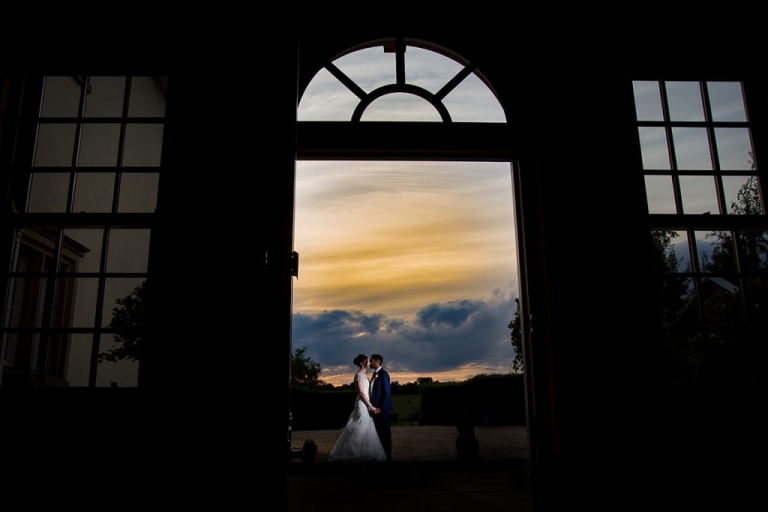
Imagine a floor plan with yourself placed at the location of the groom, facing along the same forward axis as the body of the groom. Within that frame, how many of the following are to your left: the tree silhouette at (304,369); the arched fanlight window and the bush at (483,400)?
1

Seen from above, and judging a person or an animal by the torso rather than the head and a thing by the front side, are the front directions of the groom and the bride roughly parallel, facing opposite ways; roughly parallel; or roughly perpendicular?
roughly parallel, facing opposite ways

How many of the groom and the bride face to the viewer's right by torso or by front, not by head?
1

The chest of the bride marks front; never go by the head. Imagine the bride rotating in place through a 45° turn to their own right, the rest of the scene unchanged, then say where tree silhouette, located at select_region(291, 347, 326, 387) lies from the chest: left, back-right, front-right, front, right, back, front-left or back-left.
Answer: back-left

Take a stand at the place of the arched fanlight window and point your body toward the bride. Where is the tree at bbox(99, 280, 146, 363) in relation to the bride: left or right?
left

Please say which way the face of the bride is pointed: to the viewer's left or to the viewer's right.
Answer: to the viewer's right

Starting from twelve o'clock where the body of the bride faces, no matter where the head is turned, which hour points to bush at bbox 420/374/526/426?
The bush is roughly at 10 o'clock from the bride.

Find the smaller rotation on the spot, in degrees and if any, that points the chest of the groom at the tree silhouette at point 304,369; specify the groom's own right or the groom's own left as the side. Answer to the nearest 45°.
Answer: approximately 90° to the groom's own right

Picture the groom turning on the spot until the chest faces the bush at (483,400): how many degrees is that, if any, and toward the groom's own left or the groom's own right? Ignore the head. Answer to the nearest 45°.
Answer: approximately 90° to the groom's own right

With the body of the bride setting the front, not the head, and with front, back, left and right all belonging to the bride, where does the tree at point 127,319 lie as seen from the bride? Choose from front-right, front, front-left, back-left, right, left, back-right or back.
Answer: back-right

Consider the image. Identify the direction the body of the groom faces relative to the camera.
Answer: to the viewer's left

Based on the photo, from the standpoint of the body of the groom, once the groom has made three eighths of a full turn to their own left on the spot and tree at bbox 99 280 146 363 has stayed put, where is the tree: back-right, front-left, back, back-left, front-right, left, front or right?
right

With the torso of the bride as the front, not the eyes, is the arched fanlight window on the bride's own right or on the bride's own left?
on the bride's own right

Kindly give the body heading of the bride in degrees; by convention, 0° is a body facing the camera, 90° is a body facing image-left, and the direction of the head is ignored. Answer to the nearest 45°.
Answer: approximately 270°
